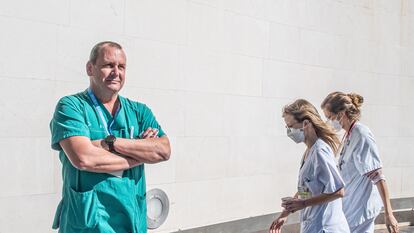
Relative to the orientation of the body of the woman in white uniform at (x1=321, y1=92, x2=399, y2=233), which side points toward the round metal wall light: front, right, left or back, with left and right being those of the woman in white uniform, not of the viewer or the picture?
front

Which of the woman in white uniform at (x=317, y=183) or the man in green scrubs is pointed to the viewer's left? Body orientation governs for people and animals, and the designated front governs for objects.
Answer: the woman in white uniform

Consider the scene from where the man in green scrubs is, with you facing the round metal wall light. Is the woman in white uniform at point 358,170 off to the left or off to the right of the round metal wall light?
right

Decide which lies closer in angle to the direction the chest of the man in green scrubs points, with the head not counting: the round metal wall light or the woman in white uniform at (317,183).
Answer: the woman in white uniform

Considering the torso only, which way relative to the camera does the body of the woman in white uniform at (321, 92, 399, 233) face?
to the viewer's left

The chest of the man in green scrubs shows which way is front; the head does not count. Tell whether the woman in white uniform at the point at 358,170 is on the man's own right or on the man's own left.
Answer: on the man's own left

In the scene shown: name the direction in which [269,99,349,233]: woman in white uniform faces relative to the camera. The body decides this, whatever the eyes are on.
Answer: to the viewer's left

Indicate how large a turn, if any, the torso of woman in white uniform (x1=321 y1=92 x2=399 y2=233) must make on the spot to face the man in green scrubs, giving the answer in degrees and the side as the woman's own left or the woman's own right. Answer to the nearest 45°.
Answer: approximately 45° to the woman's own left

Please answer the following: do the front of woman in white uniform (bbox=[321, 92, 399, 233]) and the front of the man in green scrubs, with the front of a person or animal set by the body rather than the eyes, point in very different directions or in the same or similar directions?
very different directions
